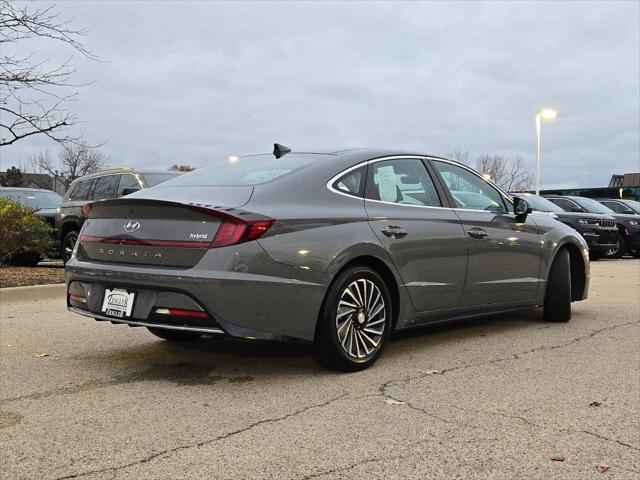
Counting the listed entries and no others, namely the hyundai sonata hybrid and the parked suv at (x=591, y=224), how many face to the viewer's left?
0

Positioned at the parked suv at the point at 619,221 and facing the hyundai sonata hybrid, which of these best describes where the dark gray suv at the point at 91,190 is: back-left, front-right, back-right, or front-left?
front-right

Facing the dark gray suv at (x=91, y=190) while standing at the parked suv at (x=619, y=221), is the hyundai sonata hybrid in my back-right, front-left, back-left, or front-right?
front-left

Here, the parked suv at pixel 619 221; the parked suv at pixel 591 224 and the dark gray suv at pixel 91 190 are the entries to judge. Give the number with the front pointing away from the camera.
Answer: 0

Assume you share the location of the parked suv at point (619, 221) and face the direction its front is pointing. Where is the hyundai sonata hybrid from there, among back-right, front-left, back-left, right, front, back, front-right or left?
front-right

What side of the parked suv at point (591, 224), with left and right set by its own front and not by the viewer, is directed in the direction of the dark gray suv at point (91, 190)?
right

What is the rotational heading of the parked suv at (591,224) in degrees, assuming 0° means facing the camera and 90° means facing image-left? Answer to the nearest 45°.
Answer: approximately 315°

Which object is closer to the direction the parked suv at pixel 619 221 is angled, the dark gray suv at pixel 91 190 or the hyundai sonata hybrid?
the hyundai sonata hybrid

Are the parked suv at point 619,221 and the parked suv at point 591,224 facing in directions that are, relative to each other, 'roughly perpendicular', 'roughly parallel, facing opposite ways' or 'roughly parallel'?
roughly parallel

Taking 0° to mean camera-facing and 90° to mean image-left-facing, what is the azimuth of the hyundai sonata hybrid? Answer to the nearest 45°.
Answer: approximately 225°

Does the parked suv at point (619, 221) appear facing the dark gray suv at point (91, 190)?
no

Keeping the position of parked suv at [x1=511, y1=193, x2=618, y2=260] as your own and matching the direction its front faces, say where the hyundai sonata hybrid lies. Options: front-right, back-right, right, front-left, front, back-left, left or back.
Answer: front-right

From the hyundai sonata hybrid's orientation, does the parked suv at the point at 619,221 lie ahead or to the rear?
ahead

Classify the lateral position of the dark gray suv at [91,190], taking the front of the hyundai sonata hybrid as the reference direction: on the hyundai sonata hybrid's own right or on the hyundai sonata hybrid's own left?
on the hyundai sonata hybrid's own left

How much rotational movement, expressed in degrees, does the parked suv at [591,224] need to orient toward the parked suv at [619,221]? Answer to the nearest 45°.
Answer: approximately 90° to its left
